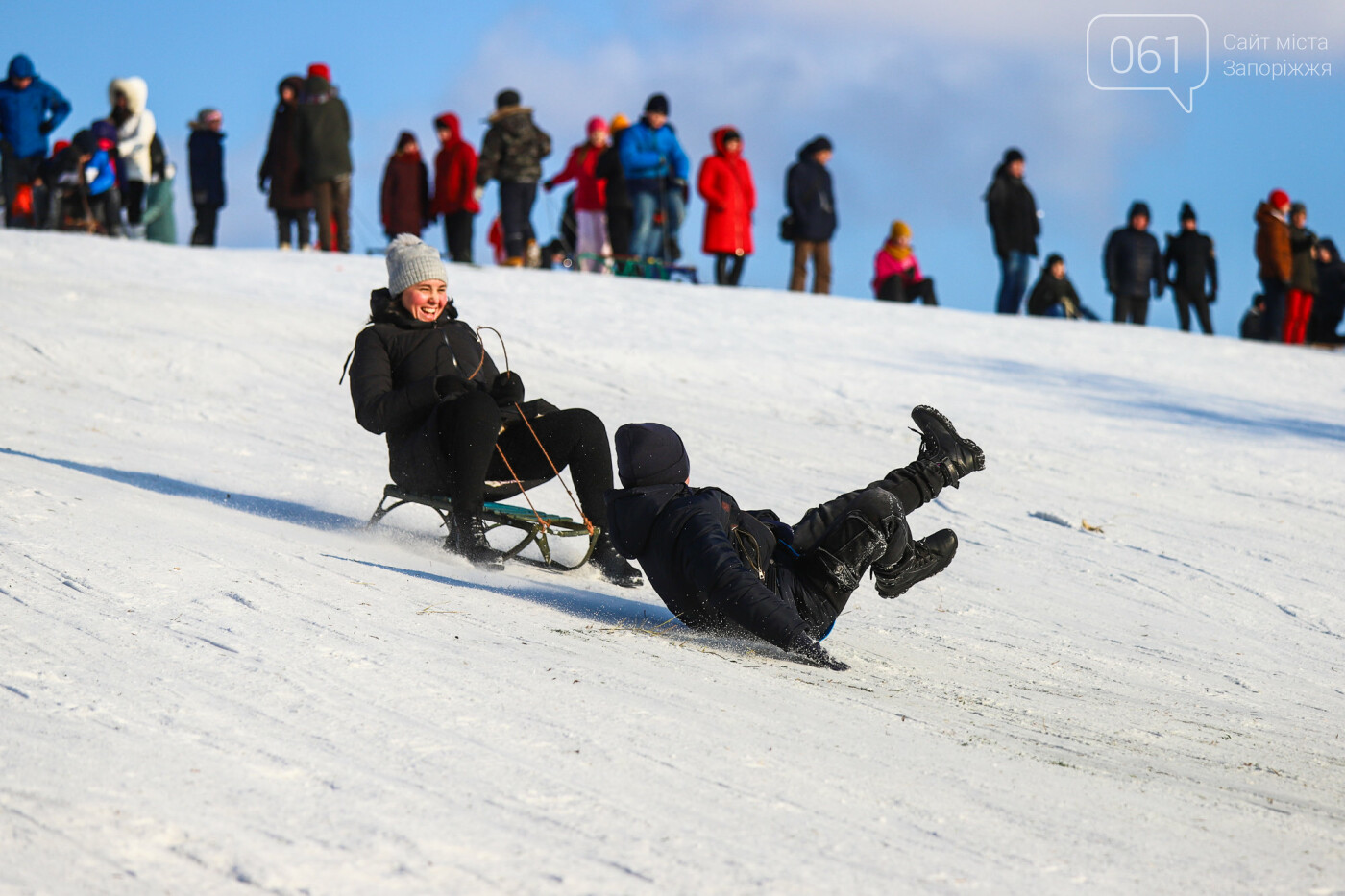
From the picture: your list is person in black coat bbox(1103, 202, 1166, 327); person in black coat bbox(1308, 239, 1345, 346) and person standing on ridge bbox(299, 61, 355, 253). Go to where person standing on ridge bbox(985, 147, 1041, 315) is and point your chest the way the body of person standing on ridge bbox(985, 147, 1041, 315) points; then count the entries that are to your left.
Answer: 2

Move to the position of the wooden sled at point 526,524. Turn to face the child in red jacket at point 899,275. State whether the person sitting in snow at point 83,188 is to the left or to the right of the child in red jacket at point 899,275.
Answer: left

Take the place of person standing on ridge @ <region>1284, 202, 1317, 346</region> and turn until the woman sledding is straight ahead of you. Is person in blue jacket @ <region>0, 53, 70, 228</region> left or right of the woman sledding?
right

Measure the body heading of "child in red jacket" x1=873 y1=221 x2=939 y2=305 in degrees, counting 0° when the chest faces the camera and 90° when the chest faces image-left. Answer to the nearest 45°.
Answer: approximately 315°

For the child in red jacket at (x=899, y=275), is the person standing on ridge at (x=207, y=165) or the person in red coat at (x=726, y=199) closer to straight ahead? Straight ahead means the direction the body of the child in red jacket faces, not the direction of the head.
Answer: the person in red coat

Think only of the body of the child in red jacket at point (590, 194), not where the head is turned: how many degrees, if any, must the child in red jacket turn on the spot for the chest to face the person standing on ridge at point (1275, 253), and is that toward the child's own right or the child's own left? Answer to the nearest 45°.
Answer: approximately 45° to the child's own left

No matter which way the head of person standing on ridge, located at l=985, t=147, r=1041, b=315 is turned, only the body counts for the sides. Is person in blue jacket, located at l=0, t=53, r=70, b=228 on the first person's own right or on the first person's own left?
on the first person's own right

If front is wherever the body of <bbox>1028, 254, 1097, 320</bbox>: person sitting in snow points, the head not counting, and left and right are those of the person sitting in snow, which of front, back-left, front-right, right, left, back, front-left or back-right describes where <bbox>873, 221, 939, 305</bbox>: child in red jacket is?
back-right
